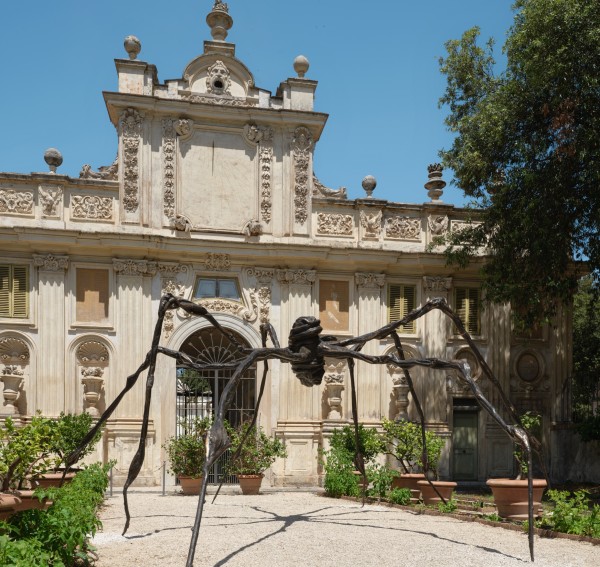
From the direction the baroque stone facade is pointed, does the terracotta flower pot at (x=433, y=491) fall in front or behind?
in front

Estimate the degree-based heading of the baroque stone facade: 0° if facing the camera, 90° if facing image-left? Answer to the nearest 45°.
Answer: approximately 0°

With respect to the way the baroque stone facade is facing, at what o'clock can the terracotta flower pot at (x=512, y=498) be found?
The terracotta flower pot is roughly at 11 o'clock from the baroque stone facade.

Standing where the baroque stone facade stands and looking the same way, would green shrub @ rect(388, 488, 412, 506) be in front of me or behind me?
in front

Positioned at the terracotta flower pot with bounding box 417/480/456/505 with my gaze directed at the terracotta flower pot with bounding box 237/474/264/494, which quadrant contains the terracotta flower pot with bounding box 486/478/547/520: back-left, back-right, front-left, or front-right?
back-left

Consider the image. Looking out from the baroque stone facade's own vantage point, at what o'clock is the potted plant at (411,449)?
The potted plant is roughly at 10 o'clock from the baroque stone facade.

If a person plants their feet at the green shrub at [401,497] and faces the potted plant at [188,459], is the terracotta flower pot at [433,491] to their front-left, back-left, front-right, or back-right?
back-right
